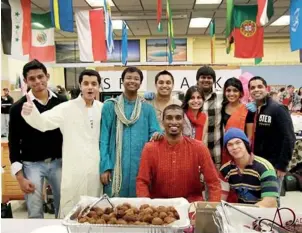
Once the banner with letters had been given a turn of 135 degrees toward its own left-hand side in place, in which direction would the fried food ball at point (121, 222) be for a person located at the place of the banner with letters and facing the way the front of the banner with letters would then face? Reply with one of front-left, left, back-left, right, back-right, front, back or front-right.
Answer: back-right

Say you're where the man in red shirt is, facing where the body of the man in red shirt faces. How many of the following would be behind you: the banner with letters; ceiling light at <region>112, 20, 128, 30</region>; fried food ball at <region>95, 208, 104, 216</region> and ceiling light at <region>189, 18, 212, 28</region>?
3

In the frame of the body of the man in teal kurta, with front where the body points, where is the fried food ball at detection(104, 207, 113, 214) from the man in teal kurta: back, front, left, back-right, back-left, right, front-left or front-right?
front

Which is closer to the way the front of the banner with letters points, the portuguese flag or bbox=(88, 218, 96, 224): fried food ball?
the fried food ball

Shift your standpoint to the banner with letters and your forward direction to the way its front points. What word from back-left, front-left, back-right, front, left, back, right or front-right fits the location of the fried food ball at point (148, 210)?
front

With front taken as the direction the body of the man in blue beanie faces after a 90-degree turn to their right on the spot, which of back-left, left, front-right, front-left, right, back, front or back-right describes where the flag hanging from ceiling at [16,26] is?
front

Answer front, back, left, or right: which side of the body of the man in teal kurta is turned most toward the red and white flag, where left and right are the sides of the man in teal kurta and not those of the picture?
back

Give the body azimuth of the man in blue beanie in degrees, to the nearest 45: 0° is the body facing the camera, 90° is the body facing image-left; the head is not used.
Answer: approximately 45°

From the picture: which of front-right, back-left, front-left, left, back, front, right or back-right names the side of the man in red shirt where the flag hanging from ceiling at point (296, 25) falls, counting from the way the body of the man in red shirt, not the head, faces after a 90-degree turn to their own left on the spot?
front-left

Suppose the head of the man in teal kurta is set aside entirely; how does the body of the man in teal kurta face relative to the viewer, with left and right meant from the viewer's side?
facing the viewer

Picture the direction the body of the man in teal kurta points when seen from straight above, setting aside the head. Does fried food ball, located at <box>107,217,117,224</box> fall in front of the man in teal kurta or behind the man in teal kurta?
in front

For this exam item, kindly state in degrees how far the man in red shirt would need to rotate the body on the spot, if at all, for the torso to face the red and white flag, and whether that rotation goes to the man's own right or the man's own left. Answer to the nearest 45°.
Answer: approximately 180°

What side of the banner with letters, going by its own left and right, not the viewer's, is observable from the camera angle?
front

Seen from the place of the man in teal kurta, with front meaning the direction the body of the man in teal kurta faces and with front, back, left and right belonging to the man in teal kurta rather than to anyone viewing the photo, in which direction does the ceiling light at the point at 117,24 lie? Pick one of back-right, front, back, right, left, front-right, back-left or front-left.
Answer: back

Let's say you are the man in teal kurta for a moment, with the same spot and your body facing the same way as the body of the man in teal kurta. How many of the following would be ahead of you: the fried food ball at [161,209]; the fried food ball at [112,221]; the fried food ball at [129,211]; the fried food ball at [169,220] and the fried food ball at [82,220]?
5
